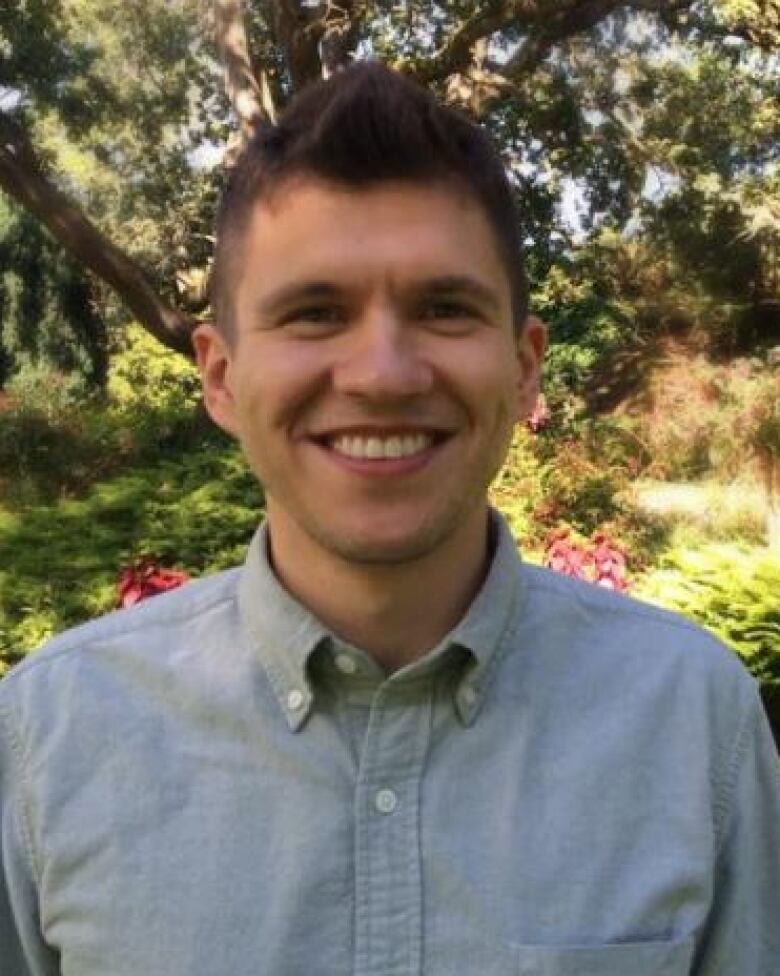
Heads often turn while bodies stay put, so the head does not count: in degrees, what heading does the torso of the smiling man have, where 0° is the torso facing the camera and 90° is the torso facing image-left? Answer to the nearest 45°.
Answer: approximately 0°

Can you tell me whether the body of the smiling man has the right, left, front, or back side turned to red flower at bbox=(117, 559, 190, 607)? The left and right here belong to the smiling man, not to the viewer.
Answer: back

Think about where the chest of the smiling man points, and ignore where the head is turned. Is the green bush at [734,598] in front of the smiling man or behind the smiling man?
behind

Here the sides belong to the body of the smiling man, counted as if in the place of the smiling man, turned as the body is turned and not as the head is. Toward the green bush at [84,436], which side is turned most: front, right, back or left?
back

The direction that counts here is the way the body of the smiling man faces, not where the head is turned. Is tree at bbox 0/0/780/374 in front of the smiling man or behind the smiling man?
behind

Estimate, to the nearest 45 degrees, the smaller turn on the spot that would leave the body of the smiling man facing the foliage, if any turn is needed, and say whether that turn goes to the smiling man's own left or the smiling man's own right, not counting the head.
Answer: approximately 180°
